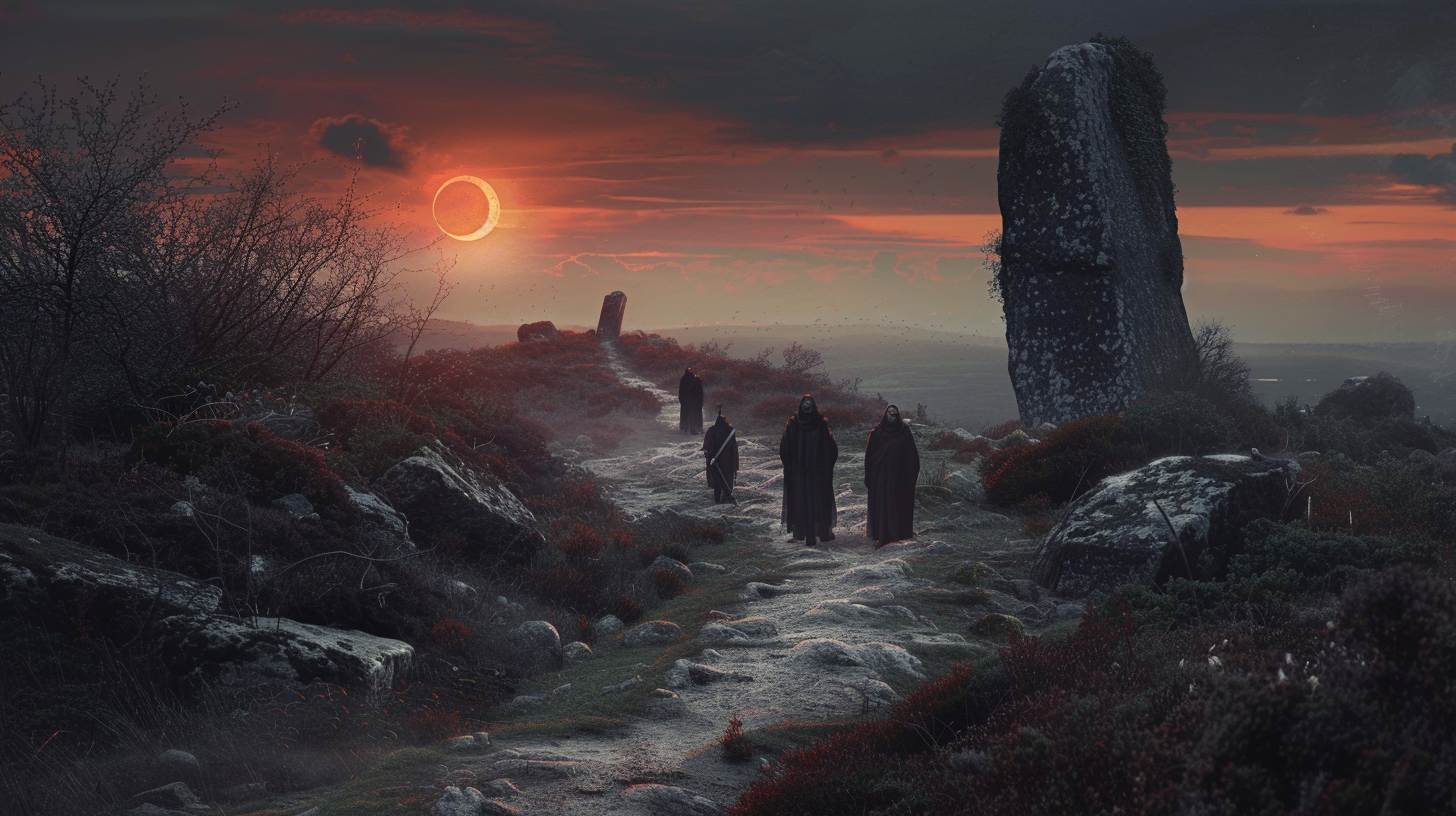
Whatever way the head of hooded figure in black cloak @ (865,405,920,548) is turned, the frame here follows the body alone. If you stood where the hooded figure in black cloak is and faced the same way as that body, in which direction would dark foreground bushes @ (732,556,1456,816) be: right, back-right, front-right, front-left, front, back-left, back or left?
front

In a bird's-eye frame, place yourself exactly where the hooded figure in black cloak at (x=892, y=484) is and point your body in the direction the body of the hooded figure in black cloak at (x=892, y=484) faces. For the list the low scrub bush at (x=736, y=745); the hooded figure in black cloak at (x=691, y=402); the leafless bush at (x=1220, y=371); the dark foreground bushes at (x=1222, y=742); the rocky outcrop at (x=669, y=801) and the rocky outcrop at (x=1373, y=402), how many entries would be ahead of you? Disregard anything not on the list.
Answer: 3

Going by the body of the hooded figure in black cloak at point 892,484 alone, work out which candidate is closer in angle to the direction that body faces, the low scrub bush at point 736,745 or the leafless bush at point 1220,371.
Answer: the low scrub bush

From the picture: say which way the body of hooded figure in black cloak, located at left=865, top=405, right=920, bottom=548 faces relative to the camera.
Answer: toward the camera

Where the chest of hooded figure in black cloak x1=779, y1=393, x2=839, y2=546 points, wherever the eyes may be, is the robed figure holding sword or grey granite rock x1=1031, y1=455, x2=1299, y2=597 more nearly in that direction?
the grey granite rock

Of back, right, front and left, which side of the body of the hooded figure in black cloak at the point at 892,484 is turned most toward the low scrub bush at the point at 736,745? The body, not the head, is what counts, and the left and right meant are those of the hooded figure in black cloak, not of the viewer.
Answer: front

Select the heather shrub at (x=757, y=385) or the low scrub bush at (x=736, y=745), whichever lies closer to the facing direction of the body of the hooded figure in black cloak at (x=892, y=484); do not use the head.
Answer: the low scrub bush

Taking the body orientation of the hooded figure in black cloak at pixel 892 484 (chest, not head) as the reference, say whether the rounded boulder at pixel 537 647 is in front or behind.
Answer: in front

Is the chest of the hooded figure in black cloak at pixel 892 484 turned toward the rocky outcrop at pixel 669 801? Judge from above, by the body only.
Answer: yes

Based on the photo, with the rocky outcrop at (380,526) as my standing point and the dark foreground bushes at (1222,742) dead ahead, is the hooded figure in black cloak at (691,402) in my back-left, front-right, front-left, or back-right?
back-left

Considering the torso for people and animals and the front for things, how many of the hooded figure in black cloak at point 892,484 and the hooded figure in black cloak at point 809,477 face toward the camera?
2

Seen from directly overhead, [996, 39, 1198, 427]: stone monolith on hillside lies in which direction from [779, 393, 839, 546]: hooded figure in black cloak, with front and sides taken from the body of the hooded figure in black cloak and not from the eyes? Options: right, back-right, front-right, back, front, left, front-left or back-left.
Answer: back-left
